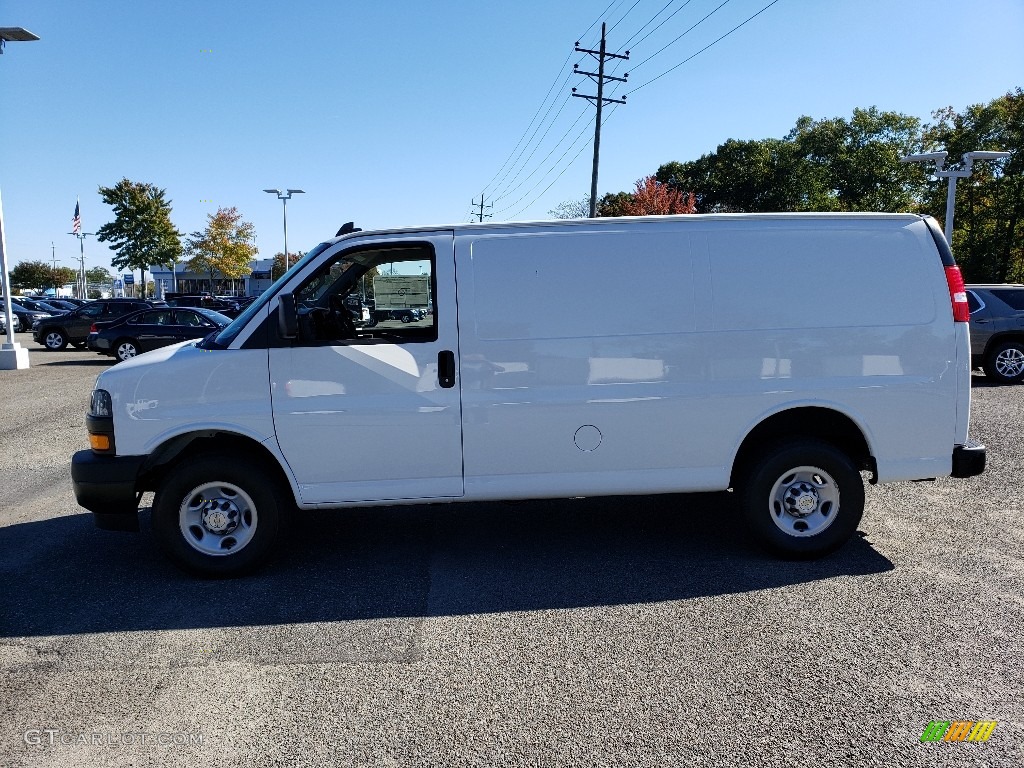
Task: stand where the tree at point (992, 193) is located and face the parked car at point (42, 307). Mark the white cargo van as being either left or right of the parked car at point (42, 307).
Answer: left

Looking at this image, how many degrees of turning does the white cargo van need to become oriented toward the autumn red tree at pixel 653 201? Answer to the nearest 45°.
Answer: approximately 90° to its right

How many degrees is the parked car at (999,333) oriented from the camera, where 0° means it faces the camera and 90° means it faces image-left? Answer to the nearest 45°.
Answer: approximately 270°

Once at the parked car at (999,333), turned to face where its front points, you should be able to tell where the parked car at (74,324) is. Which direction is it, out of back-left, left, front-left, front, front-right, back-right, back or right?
back

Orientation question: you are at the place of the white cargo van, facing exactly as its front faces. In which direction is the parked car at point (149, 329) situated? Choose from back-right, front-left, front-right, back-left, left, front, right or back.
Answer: front-right

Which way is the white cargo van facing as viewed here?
to the viewer's left

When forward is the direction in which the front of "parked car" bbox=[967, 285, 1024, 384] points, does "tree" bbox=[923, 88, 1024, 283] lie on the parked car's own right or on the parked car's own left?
on the parked car's own left

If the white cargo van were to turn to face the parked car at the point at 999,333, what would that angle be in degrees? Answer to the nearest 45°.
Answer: approximately 135° to its right
